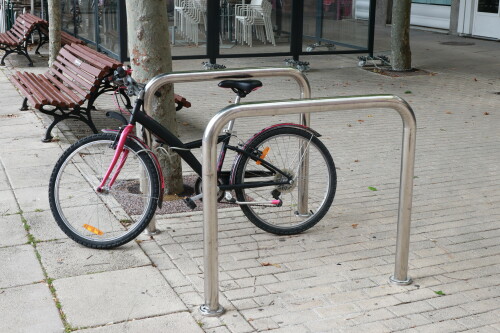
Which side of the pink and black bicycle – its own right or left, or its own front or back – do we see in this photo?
left

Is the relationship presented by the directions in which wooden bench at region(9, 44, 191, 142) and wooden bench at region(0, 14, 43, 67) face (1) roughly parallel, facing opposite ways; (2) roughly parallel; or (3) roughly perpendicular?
roughly parallel

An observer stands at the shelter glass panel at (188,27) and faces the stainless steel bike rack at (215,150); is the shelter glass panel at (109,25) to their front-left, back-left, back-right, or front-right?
back-right

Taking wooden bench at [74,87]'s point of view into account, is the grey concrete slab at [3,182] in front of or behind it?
in front

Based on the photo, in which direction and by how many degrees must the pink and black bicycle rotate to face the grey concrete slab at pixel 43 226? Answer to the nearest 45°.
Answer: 0° — it already faces it

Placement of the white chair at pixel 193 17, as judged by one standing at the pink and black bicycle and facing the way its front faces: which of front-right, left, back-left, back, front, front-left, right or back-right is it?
right

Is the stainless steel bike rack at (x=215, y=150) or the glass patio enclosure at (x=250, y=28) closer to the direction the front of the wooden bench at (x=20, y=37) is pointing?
the stainless steel bike rack

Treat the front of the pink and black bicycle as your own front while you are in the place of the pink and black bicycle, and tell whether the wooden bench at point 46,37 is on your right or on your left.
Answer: on your right

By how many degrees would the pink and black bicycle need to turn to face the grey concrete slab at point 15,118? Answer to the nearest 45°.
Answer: approximately 45° to its right

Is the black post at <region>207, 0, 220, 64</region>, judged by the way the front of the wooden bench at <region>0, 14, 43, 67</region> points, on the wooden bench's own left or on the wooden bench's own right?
on the wooden bench's own left
